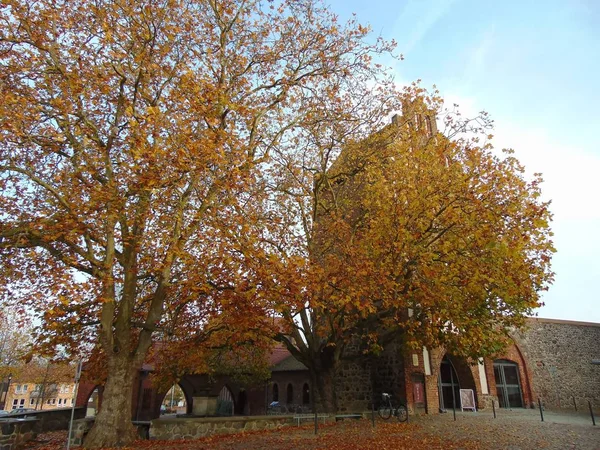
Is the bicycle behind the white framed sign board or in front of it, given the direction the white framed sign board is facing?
in front

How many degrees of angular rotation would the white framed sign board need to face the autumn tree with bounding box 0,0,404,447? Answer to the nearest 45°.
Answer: approximately 45° to its right

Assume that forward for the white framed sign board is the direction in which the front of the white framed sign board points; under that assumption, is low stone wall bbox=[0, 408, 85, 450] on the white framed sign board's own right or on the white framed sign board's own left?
on the white framed sign board's own right

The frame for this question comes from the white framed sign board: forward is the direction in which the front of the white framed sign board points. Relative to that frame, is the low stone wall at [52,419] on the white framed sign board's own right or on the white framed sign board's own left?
on the white framed sign board's own right

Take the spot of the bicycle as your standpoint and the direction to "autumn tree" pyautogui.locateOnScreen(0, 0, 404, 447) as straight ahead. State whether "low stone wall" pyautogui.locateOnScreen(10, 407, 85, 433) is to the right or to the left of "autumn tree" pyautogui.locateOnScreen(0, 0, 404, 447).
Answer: right

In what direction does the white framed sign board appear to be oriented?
toward the camera

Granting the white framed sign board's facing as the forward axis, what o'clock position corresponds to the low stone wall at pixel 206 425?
The low stone wall is roughly at 1 o'clock from the white framed sign board.
